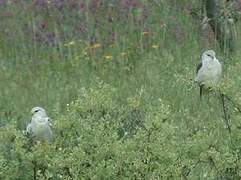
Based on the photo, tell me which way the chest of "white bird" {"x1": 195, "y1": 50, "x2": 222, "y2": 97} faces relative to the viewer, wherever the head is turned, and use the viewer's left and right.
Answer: facing the viewer and to the right of the viewer

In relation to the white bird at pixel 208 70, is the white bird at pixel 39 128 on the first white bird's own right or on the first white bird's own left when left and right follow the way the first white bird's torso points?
on the first white bird's own right
